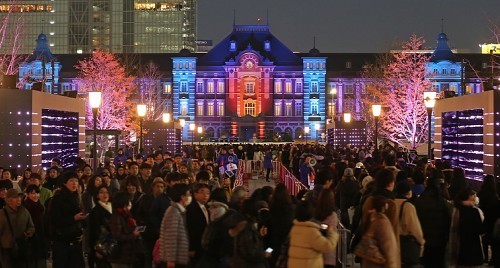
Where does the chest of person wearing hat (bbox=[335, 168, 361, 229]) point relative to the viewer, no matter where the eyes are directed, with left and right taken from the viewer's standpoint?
facing away from the viewer

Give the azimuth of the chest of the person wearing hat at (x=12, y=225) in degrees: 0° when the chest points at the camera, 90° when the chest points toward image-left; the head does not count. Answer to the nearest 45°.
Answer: approximately 315°

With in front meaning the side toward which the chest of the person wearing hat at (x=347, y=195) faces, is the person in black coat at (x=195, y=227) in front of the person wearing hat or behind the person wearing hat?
behind

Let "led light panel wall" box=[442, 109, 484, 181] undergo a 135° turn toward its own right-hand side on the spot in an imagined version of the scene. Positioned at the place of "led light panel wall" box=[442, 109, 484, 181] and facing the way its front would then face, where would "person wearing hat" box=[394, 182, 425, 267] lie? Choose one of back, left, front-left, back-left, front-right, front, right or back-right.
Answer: back

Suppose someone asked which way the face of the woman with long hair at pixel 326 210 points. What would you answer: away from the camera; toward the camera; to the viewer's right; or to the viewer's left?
away from the camera

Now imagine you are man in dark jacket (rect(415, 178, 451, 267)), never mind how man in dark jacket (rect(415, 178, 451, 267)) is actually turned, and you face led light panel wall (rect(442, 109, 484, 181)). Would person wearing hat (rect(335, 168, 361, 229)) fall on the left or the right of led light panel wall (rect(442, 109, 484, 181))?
left
